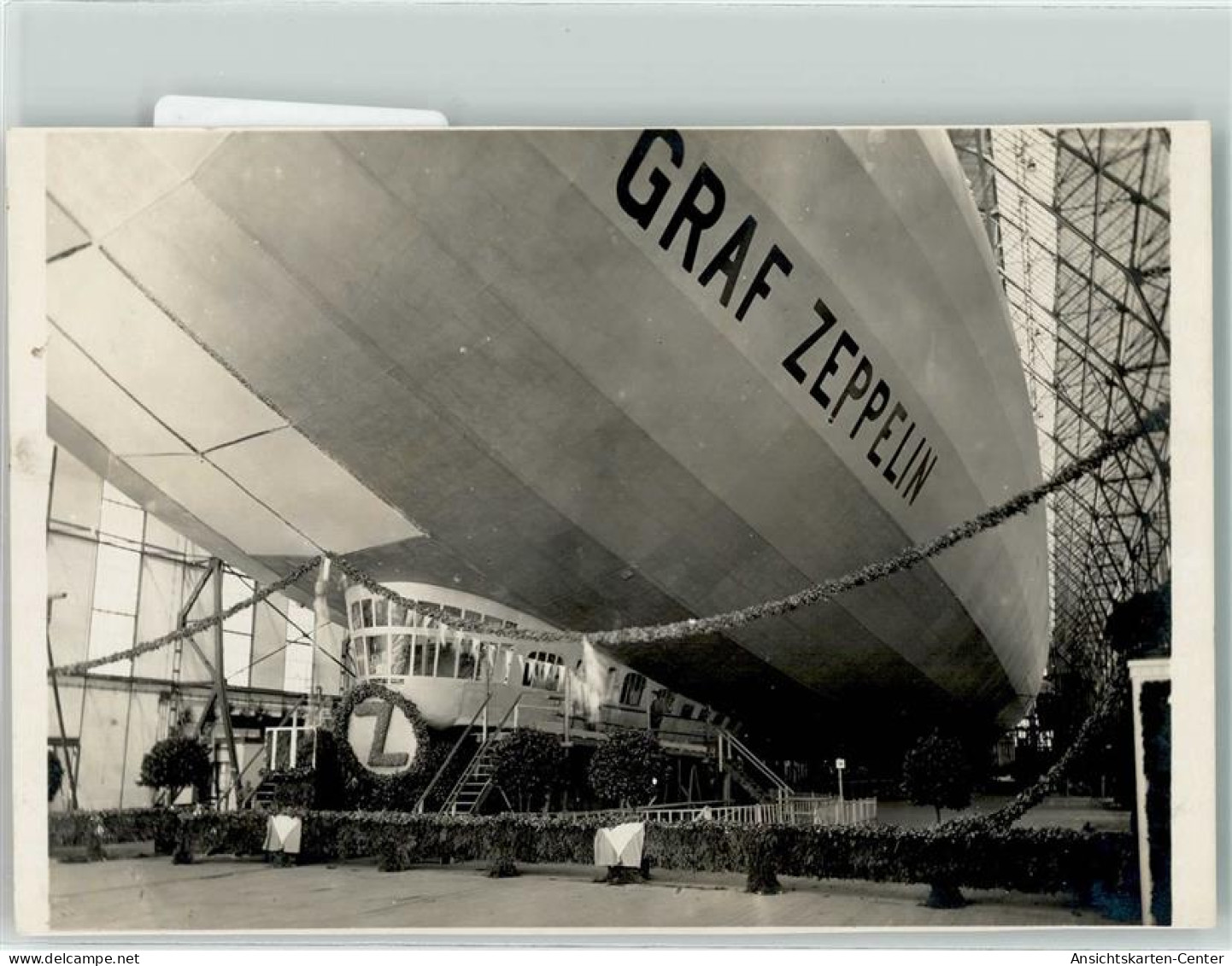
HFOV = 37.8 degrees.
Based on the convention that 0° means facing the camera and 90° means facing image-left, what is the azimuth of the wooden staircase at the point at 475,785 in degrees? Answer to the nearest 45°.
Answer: approximately 45°

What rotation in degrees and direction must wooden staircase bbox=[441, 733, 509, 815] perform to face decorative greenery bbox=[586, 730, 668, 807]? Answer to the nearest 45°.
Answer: approximately 90° to its left
